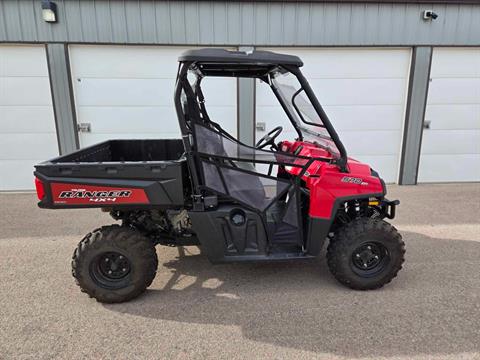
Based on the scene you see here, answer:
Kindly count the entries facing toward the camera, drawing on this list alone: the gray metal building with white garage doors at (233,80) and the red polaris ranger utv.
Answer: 1

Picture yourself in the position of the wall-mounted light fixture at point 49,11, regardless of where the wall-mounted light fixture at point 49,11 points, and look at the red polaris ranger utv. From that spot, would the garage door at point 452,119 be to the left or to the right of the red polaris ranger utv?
left

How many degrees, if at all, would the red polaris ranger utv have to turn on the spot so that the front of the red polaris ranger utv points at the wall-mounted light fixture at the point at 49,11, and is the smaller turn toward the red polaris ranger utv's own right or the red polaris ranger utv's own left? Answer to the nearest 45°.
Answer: approximately 135° to the red polaris ranger utv's own left

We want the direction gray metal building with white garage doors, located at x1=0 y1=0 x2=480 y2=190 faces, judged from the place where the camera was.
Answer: facing the viewer

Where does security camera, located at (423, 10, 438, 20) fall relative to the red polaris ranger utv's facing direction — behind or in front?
in front

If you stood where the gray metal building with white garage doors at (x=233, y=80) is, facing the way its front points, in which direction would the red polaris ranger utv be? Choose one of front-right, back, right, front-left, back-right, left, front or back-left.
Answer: front

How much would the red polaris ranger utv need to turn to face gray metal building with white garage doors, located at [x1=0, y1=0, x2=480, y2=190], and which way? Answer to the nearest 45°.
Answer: approximately 90° to its left

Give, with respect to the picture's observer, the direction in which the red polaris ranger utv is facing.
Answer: facing to the right of the viewer

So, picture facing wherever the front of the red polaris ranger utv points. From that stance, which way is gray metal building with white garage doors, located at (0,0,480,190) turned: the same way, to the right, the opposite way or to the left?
to the right

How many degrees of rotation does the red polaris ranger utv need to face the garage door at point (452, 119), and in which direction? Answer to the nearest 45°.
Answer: approximately 45° to its left

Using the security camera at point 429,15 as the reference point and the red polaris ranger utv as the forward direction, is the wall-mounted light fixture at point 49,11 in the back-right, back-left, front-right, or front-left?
front-right

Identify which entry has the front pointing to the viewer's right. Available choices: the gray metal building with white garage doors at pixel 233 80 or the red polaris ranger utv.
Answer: the red polaris ranger utv
